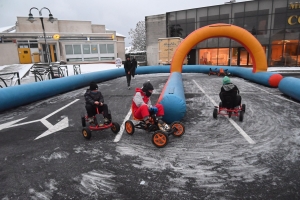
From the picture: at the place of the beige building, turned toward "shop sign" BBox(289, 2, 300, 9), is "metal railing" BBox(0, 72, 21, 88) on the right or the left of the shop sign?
right

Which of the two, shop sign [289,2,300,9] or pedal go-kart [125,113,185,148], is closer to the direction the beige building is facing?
the pedal go-kart

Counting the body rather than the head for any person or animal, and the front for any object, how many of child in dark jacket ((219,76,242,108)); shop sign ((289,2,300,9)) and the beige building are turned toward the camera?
2

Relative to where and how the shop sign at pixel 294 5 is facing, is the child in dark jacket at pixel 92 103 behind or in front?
in front

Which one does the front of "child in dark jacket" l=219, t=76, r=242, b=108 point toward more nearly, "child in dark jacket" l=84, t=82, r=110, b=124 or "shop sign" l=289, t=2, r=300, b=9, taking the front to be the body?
the shop sign

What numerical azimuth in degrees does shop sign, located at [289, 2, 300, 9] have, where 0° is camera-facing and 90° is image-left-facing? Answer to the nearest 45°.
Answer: approximately 0°

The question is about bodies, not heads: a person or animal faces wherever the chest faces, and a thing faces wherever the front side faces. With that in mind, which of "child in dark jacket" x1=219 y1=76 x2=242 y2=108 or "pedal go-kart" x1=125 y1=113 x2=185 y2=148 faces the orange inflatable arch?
the child in dark jacket

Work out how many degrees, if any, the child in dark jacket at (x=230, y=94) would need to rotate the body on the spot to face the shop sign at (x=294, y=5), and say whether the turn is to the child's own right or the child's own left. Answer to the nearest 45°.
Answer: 0° — they already face it
